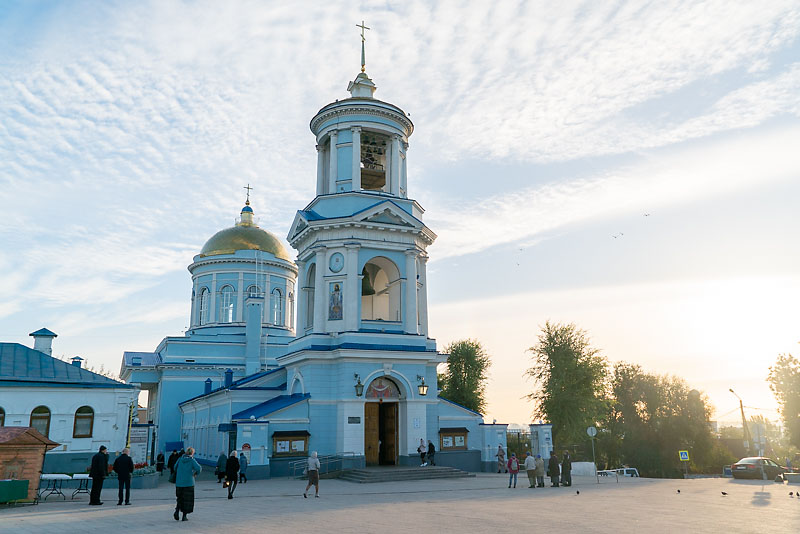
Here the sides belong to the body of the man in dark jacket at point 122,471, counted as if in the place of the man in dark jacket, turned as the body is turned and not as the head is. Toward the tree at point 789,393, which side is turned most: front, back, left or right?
right

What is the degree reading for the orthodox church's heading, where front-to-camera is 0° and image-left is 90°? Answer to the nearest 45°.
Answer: approximately 315°

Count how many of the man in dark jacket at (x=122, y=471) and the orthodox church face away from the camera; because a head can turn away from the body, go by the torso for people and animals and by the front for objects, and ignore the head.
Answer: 1

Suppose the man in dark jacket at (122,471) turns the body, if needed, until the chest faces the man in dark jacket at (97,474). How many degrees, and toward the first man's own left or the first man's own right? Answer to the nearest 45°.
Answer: approximately 90° to the first man's own left

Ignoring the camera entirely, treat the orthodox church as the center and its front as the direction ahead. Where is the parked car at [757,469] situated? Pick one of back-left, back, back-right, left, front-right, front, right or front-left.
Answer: front-left

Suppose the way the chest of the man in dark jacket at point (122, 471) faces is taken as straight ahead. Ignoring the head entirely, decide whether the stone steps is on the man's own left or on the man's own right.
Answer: on the man's own right

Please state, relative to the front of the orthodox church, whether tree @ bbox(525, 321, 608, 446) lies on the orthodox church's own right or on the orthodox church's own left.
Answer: on the orthodox church's own left

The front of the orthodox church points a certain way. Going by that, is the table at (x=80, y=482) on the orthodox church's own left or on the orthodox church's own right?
on the orthodox church's own right

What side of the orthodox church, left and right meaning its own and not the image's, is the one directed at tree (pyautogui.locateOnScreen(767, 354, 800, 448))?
left

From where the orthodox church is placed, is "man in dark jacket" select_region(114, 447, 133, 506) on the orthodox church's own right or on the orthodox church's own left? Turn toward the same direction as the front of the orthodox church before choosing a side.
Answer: on the orthodox church's own right

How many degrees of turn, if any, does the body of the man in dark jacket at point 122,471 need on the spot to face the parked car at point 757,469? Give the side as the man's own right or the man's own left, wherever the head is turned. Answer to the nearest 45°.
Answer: approximately 90° to the man's own right

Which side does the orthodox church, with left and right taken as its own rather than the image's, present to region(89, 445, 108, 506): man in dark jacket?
front
